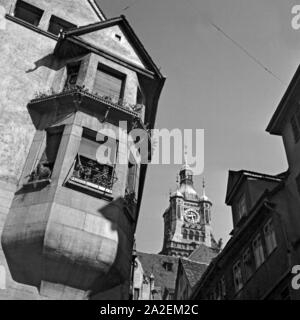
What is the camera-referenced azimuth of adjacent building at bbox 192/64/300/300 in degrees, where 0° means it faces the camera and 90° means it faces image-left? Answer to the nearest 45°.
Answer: approximately 90°
